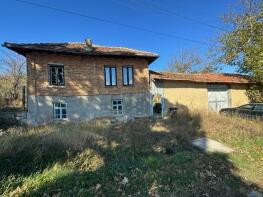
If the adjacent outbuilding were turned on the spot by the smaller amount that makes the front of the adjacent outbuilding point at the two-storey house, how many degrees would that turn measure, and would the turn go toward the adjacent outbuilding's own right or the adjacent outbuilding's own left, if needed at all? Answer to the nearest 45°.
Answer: approximately 45° to the adjacent outbuilding's own right

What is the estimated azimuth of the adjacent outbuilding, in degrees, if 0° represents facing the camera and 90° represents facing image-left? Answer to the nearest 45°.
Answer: approximately 0°
